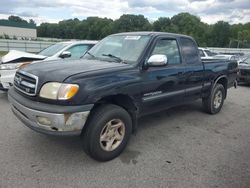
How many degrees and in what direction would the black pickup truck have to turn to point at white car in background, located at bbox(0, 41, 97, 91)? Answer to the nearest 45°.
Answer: approximately 90° to its right

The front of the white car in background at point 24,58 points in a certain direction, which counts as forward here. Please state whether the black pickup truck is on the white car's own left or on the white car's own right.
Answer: on the white car's own left

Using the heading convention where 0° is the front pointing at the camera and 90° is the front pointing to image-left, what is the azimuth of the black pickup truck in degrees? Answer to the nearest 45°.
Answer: approximately 45°

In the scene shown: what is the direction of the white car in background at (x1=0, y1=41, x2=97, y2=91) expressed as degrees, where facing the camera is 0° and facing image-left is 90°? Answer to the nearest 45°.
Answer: approximately 45°
